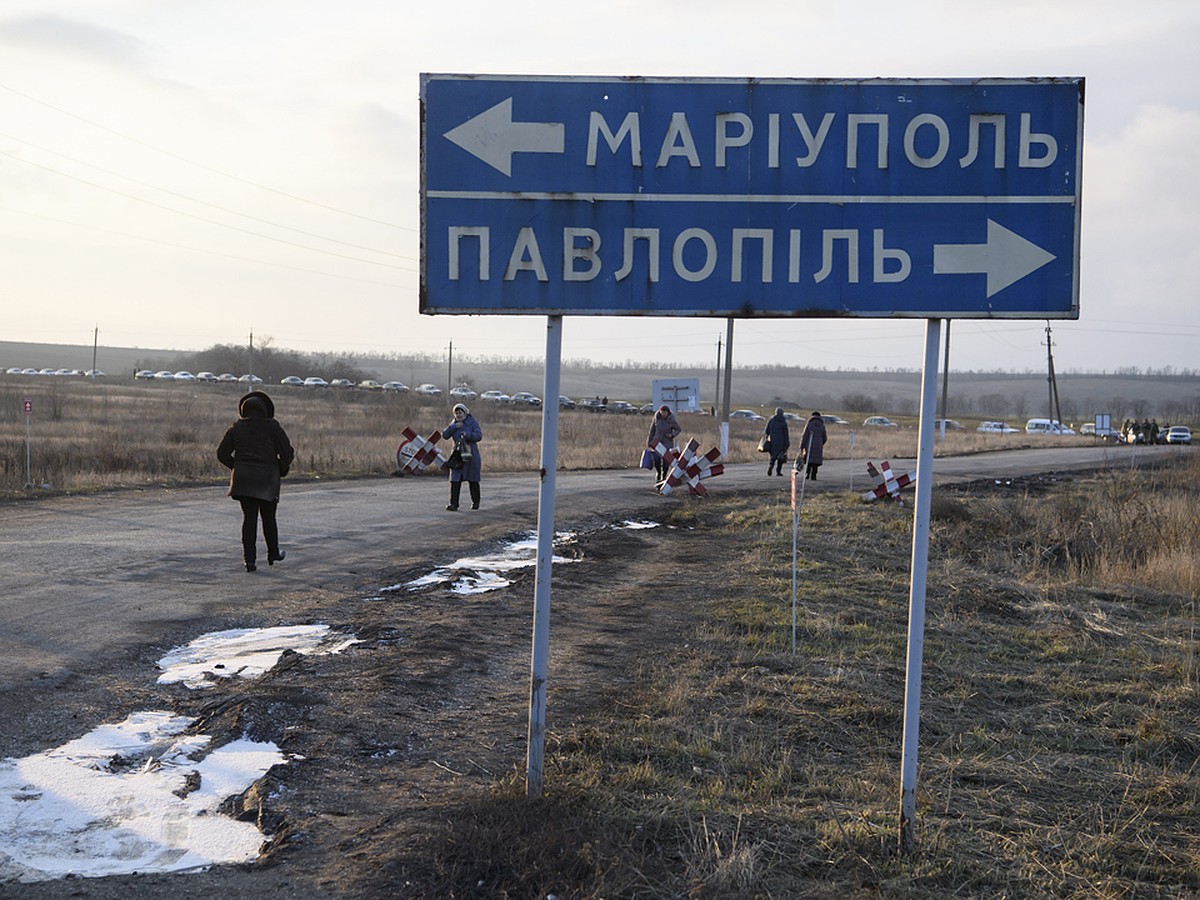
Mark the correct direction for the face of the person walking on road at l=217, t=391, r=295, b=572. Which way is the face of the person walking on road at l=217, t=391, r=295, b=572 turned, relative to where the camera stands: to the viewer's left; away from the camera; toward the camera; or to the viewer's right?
away from the camera

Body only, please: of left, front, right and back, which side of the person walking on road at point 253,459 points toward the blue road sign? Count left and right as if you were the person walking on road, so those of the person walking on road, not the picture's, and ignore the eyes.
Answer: back

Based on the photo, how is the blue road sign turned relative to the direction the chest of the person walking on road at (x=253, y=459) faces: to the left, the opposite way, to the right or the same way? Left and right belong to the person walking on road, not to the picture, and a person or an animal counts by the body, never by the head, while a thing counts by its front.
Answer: the opposite way

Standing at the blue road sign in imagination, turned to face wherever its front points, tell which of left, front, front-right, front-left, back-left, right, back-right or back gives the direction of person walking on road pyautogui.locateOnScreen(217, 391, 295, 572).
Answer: back-right

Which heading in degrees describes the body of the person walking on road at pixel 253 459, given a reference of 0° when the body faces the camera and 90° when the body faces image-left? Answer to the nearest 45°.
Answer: approximately 180°

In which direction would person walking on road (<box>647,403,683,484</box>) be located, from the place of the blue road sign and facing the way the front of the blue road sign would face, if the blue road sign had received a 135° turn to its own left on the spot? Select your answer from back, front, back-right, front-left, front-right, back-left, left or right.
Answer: front-left

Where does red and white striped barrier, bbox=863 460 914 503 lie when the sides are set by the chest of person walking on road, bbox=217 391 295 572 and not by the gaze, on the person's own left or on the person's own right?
on the person's own right

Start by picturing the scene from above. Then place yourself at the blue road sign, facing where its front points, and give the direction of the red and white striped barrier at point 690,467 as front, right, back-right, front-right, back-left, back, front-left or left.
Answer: back

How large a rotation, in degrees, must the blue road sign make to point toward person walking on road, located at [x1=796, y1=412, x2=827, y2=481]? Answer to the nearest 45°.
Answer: approximately 180°

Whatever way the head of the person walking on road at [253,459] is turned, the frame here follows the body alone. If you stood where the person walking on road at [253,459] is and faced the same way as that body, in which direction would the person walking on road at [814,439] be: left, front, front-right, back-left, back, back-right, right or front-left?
front-right

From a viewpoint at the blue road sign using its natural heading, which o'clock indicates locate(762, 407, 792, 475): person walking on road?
The person walking on road is roughly at 6 o'clock from the blue road sign.

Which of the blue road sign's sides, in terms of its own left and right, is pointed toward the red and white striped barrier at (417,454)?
back

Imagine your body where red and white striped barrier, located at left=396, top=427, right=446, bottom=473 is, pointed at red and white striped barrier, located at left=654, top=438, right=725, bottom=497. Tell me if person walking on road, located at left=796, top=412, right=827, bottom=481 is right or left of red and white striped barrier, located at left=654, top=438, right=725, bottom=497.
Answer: left

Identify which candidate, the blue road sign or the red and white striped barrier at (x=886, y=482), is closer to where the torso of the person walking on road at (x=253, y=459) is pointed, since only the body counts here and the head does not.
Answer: the red and white striped barrier

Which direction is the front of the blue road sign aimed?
toward the camera
